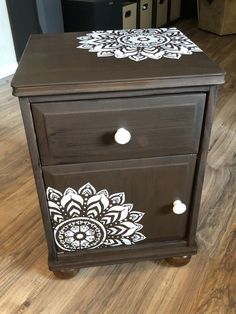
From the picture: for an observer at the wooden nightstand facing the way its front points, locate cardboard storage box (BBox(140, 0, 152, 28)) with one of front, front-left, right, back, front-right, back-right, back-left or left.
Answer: back

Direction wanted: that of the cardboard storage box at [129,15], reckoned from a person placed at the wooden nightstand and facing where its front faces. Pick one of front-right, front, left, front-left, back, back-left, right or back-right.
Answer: back

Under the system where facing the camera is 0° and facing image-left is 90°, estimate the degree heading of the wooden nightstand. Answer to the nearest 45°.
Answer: approximately 0°

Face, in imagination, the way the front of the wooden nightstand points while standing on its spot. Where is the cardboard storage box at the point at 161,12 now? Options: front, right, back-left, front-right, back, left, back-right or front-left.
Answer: back

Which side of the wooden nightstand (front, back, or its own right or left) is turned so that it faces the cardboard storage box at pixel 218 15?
back

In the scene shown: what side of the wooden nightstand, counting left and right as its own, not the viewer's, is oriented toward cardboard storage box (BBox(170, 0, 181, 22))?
back
